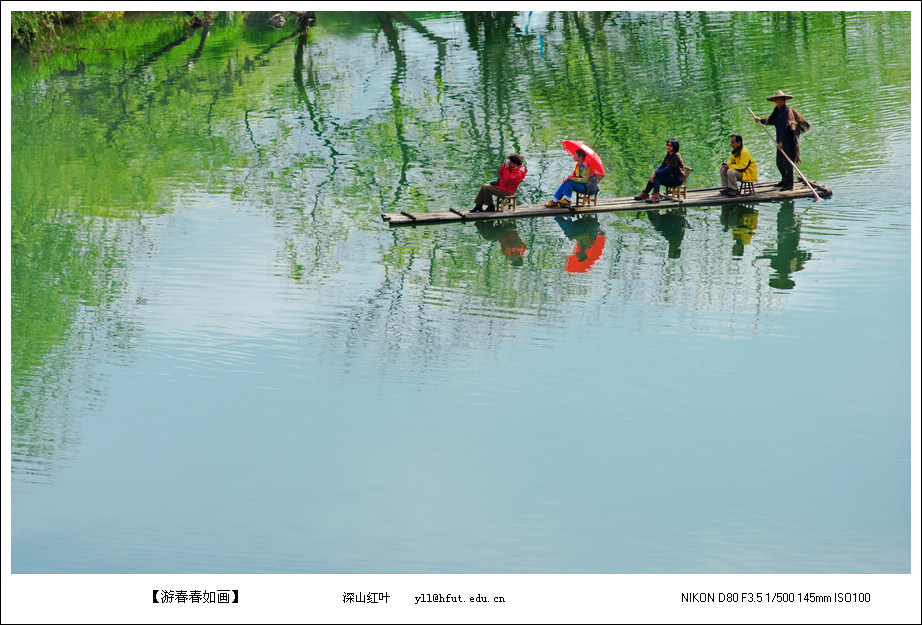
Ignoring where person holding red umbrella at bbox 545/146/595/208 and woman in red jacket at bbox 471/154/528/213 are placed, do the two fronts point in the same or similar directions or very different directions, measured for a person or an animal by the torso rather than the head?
same or similar directions

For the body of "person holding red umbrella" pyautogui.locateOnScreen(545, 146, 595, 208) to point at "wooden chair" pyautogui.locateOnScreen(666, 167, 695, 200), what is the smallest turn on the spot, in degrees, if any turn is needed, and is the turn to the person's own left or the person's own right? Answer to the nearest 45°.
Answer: approximately 180°

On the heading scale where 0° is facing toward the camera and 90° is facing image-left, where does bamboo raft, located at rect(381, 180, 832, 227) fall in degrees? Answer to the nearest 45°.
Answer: approximately 90°

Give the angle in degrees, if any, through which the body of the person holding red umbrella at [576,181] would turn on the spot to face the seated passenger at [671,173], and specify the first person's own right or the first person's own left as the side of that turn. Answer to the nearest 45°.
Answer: approximately 180°

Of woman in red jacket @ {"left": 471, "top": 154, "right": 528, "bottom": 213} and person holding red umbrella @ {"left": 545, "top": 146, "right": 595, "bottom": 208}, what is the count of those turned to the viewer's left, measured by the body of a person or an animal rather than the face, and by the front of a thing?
2

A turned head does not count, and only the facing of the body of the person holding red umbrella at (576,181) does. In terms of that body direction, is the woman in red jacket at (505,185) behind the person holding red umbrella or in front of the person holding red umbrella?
in front

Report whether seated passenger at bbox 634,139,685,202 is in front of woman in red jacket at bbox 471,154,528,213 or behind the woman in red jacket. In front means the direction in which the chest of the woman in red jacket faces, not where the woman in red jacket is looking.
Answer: behind

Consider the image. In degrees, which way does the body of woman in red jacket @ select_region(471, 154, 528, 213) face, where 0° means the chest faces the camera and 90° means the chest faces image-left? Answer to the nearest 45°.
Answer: approximately 90°

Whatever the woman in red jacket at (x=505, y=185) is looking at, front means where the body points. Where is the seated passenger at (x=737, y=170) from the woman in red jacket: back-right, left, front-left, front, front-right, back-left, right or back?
back

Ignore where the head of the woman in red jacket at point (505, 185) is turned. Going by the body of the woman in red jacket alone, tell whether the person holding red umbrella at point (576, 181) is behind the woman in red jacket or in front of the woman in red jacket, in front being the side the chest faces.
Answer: behind

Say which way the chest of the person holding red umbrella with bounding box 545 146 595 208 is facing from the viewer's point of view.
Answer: to the viewer's left
